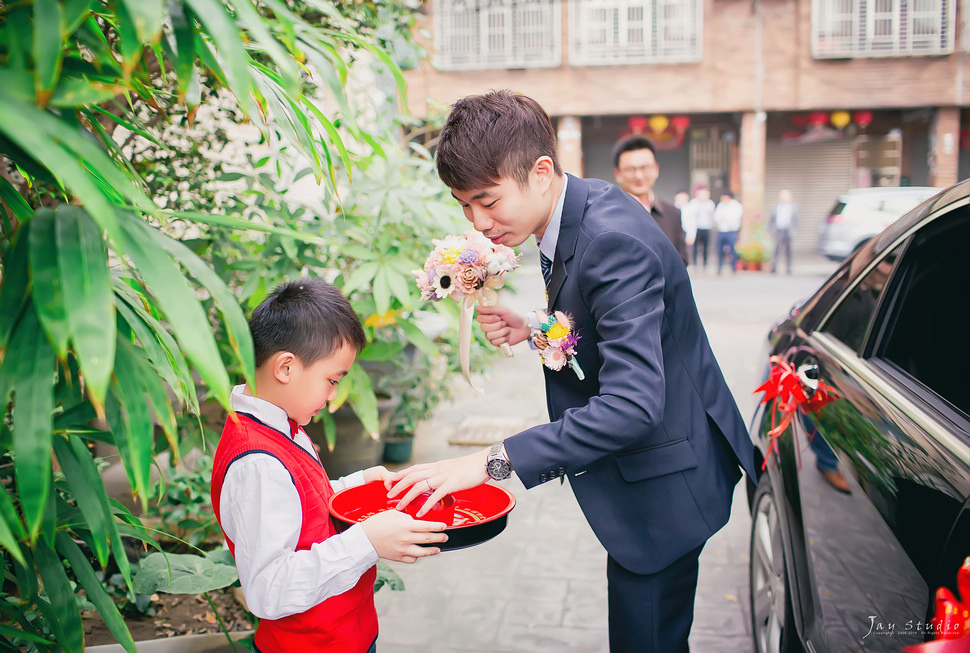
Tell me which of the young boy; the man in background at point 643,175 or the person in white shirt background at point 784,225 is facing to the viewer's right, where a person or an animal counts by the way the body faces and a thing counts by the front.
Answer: the young boy

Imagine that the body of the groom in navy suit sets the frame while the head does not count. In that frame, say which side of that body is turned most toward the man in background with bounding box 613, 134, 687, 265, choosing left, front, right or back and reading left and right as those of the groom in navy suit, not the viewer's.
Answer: right

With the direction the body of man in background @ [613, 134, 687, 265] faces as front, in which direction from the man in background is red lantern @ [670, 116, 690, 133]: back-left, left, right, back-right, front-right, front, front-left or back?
back

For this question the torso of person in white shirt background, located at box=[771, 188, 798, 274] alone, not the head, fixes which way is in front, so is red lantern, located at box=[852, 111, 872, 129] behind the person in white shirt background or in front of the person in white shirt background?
behind

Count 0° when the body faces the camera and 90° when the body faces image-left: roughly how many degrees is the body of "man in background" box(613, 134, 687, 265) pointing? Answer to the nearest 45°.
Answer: approximately 0°

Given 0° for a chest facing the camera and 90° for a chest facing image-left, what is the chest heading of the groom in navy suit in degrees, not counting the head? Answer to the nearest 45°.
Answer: approximately 90°

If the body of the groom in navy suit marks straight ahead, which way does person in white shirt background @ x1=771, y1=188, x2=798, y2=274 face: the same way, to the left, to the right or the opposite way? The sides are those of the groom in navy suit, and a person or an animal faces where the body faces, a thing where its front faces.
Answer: to the left

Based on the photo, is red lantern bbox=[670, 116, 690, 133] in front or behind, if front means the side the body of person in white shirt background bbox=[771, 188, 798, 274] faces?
behind

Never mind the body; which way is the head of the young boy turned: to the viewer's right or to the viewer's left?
to the viewer's right

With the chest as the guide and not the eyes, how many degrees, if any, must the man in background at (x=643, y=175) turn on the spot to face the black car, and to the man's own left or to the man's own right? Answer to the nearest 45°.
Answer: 0° — they already face it

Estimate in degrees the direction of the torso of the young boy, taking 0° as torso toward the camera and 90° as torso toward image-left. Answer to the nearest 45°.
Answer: approximately 270°
